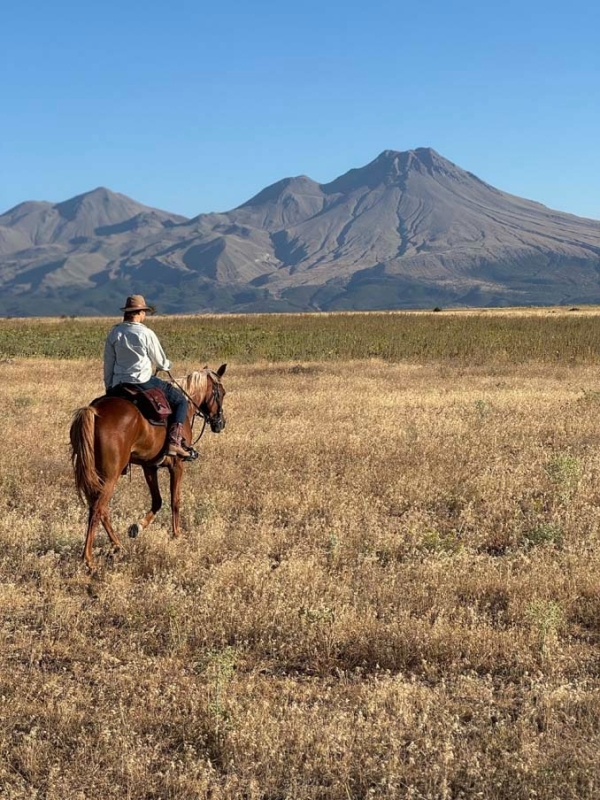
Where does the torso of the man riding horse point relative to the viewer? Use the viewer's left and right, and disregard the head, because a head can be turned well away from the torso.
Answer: facing away from the viewer and to the right of the viewer

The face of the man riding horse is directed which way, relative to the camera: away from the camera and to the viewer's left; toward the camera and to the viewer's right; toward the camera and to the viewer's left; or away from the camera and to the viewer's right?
away from the camera and to the viewer's right

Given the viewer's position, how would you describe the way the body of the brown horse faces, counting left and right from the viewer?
facing away from the viewer and to the right of the viewer
